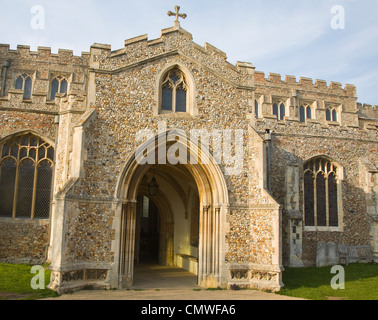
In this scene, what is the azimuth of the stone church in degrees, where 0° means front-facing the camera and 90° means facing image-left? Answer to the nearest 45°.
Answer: approximately 0°
